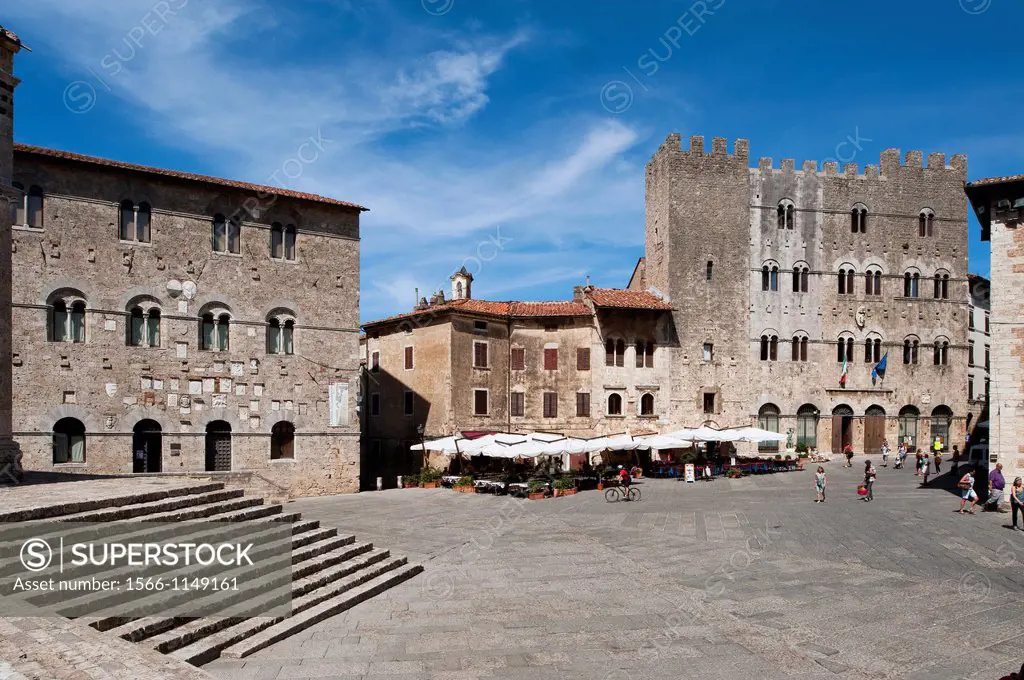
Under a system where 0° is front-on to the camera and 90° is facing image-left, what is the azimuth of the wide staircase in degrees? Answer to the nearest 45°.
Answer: approximately 315°

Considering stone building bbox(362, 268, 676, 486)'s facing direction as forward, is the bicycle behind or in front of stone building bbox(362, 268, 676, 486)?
in front

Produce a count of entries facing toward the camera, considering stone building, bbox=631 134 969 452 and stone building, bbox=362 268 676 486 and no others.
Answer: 2

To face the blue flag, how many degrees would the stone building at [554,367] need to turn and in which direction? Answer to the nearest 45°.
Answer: approximately 90° to its left

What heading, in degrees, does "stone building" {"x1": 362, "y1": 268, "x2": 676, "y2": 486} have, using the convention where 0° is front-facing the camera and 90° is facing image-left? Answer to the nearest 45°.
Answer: approximately 0°

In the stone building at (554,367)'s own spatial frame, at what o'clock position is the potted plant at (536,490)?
The potted plant is roughly at 12 o'clock from the stone building.

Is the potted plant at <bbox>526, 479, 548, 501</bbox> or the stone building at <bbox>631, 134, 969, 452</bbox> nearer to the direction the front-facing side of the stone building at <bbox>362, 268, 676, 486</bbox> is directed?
the potted plant
